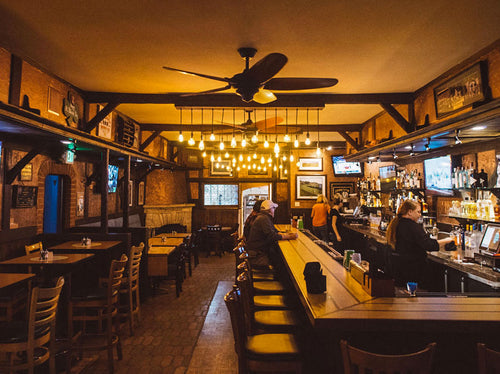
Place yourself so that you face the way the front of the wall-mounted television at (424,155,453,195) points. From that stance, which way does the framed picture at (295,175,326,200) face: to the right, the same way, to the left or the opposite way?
to the left

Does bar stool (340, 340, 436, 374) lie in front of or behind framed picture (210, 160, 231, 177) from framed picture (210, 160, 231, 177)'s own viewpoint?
in front

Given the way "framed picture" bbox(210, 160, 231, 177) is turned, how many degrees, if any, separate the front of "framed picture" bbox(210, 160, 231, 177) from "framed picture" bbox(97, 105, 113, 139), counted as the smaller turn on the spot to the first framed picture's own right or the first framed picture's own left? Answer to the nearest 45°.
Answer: approximately 45° to the first framed picture's own right

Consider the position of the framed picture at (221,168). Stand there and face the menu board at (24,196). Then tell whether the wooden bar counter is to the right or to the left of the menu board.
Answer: left

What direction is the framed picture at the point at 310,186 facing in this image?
toward the camera

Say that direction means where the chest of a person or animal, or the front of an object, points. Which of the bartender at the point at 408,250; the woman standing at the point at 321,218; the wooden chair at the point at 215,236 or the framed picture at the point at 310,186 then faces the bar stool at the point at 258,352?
the framed picture

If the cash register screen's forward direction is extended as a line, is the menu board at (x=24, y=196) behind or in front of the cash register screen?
in front

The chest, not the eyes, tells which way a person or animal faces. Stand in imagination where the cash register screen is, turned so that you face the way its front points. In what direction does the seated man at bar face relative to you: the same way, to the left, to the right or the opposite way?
the opposite way

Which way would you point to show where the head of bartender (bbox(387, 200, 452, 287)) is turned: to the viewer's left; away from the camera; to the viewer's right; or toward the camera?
to the viewer's right

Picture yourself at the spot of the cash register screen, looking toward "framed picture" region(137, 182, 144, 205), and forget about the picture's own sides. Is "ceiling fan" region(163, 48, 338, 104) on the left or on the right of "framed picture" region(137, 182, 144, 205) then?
left

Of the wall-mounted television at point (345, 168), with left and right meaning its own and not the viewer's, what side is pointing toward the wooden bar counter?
front

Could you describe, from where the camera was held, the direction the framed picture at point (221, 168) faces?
facing the viewer

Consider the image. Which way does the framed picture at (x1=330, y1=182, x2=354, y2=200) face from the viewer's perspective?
toward the camera
